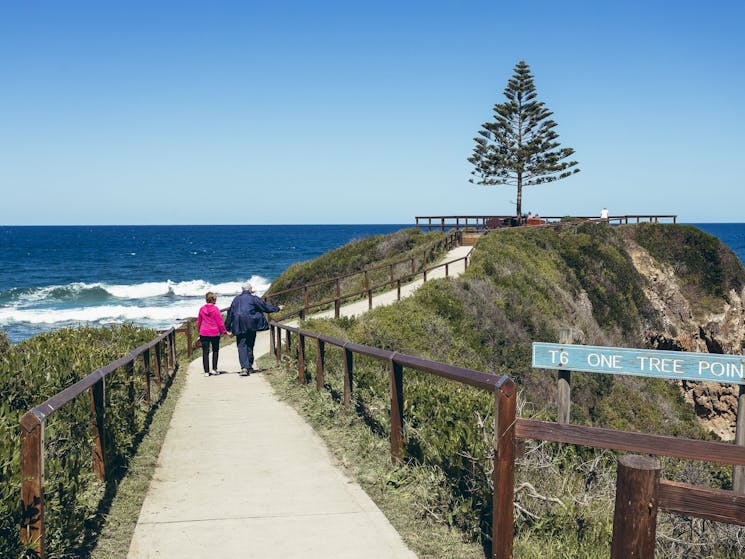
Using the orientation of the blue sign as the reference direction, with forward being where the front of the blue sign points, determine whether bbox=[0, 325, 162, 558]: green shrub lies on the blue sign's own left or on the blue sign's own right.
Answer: on the blue sign's own right

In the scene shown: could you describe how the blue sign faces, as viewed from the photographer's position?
facing the viewer

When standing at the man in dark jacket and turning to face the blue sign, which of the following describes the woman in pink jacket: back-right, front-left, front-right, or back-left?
back-right

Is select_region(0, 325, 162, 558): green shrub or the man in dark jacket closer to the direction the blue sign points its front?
the green shrub

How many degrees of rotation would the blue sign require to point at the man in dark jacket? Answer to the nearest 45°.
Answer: approximately 135° to its right

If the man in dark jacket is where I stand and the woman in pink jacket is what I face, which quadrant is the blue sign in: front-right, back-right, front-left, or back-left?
back-left

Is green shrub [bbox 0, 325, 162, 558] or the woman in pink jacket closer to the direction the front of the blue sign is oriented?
the green shrub

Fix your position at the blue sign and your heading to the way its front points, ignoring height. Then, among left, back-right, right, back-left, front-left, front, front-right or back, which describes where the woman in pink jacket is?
back-right
